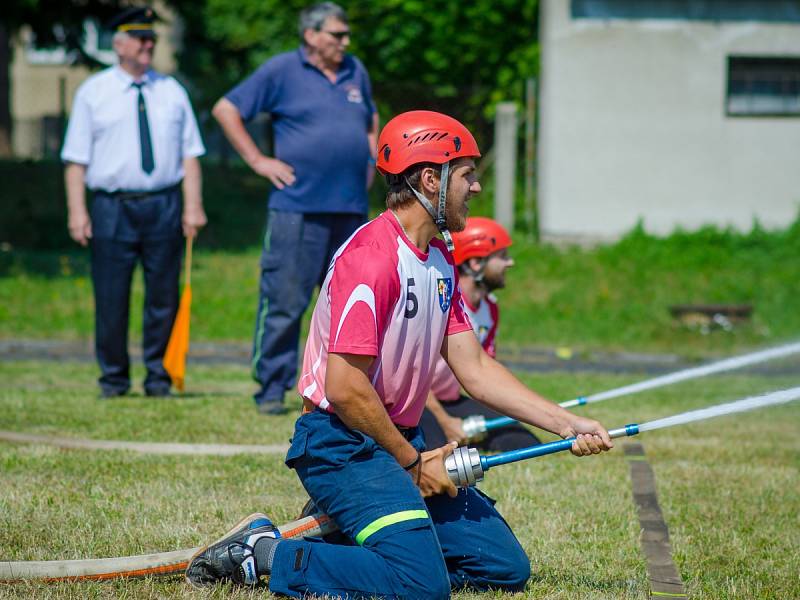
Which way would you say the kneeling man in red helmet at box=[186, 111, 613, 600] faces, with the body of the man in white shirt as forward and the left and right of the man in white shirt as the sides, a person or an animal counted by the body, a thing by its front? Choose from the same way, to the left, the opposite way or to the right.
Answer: to the left

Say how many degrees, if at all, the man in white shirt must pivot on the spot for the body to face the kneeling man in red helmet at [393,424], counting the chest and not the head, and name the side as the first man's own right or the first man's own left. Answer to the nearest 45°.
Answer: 0° — they already face them

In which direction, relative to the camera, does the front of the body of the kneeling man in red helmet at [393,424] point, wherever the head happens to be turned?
to the viewer's right

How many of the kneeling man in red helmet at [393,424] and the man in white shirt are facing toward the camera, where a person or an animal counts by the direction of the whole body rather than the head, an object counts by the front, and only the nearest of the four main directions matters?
1

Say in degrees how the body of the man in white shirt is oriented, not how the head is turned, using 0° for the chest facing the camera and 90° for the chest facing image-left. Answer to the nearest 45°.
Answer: approximately 0°

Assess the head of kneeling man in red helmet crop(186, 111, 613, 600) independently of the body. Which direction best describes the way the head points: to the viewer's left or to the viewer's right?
to the viewer's right

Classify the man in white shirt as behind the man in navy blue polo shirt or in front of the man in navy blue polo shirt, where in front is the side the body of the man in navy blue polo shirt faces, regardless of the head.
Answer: behind
